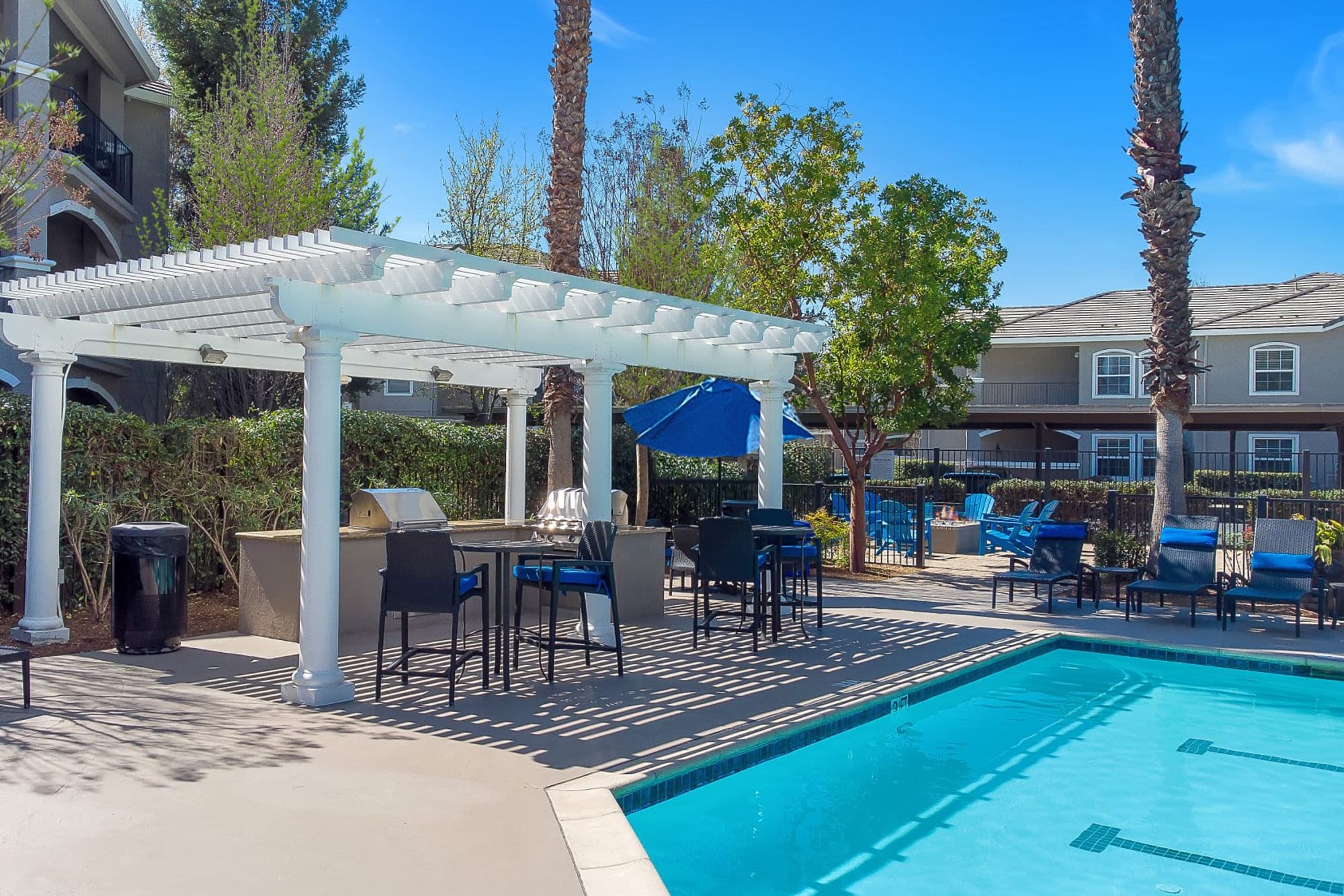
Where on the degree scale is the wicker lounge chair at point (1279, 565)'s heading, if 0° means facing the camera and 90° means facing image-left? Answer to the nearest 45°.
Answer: approximately 45°

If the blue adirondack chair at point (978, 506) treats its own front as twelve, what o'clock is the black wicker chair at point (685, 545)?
The black wicker chair is roughly at 11 o'clock from the blue adirondack chair.

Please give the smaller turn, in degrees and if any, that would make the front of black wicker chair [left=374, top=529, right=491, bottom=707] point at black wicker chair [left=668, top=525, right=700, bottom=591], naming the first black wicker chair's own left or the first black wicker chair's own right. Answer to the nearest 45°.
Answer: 0° — it already faces it

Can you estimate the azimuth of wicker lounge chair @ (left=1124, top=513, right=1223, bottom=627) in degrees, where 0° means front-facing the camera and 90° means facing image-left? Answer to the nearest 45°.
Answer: approximately 45°

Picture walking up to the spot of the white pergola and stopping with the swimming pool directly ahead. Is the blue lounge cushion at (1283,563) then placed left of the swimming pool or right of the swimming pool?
left

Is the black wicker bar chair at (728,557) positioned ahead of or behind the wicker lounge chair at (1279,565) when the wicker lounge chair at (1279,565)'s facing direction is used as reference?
ahead

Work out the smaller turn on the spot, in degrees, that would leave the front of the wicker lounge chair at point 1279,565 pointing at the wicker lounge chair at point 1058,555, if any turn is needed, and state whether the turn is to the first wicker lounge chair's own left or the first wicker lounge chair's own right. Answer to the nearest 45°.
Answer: approximately 45° to the first wicker lounge chair's own right

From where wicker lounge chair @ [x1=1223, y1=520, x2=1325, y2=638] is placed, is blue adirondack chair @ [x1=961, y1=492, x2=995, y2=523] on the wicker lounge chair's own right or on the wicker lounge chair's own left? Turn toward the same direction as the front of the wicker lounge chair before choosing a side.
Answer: on the wicker lounge chair's own right

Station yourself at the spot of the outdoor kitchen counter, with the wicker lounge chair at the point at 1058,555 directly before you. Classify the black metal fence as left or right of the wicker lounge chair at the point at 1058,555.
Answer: left
